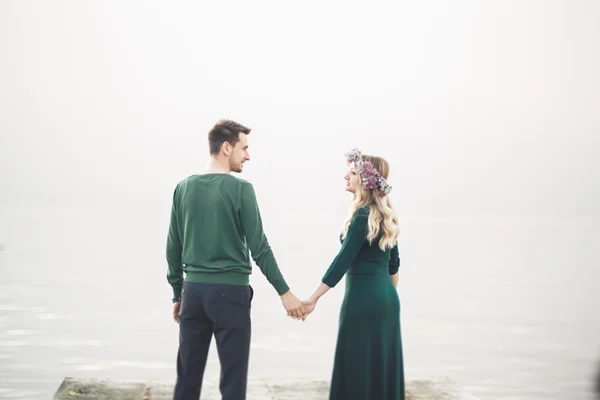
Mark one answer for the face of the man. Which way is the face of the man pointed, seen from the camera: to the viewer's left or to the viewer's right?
to the viewer's right

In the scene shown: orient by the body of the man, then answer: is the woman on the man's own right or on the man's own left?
on the man's own right

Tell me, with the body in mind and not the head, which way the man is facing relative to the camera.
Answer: away from the camera

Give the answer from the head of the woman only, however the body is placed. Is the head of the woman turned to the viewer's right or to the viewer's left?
to the viewer's left

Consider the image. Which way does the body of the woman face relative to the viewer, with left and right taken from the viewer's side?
facing away from the viewer and to the left of the viewer
